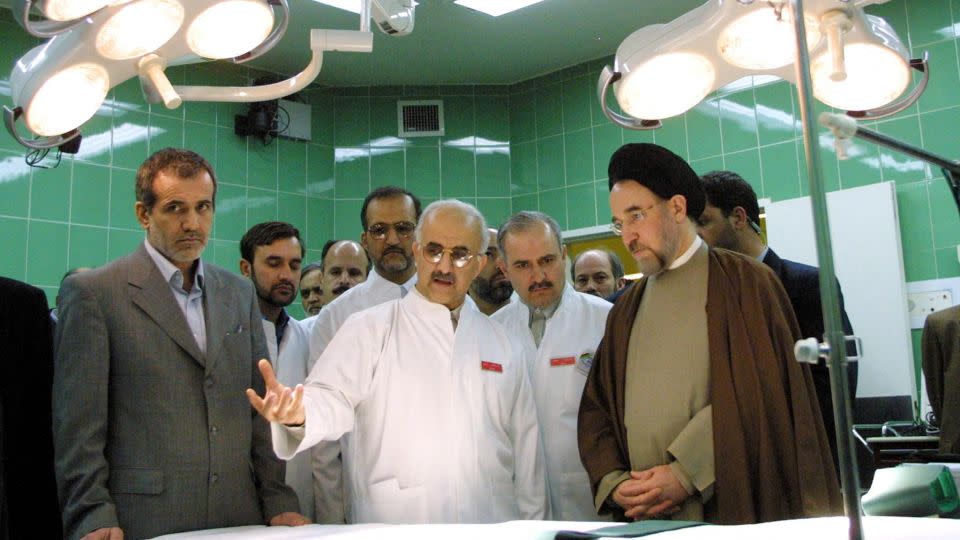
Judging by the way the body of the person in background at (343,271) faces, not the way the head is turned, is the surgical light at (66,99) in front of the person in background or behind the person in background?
in front

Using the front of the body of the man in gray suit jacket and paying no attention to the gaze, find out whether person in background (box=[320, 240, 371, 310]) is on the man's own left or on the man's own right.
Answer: on the man's own left

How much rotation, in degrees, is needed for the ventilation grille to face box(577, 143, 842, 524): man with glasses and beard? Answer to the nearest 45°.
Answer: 0° — it already faces them

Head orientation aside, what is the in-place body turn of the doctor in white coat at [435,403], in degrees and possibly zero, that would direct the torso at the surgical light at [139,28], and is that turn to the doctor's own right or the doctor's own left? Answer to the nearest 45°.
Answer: approximately 45° to the doctor's own right

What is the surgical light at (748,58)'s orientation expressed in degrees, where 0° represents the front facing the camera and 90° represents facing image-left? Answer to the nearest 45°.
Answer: approximately 0°

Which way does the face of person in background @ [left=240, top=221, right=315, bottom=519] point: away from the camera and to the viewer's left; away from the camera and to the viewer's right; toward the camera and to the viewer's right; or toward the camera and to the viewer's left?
toward the camera and to the viewer's right

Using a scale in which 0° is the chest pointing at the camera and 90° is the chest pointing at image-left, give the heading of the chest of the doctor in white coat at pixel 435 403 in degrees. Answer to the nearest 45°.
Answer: approximately 0°

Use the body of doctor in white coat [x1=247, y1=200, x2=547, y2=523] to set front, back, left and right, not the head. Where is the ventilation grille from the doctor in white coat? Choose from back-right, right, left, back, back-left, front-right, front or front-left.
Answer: back
